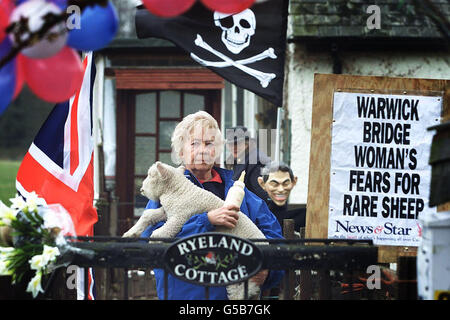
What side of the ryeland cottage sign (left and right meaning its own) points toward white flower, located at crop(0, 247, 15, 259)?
right

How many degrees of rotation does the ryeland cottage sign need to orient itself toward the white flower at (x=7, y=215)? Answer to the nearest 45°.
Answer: approximately 90° to its right

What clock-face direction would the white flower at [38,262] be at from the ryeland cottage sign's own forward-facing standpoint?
The white flower is roughly at 3 o'clock from the ryeland cottage sign.

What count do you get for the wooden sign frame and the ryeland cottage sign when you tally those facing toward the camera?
2

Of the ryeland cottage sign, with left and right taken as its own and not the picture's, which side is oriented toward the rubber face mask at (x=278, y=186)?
back

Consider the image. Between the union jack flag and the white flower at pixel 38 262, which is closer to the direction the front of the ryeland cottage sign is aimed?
the white flower

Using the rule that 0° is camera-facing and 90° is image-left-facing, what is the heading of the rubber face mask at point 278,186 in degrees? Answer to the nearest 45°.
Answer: approximately 0°

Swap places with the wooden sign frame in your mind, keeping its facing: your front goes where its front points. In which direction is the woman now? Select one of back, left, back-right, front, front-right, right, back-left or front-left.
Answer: front-right

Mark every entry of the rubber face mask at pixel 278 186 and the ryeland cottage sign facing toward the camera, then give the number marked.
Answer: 2
